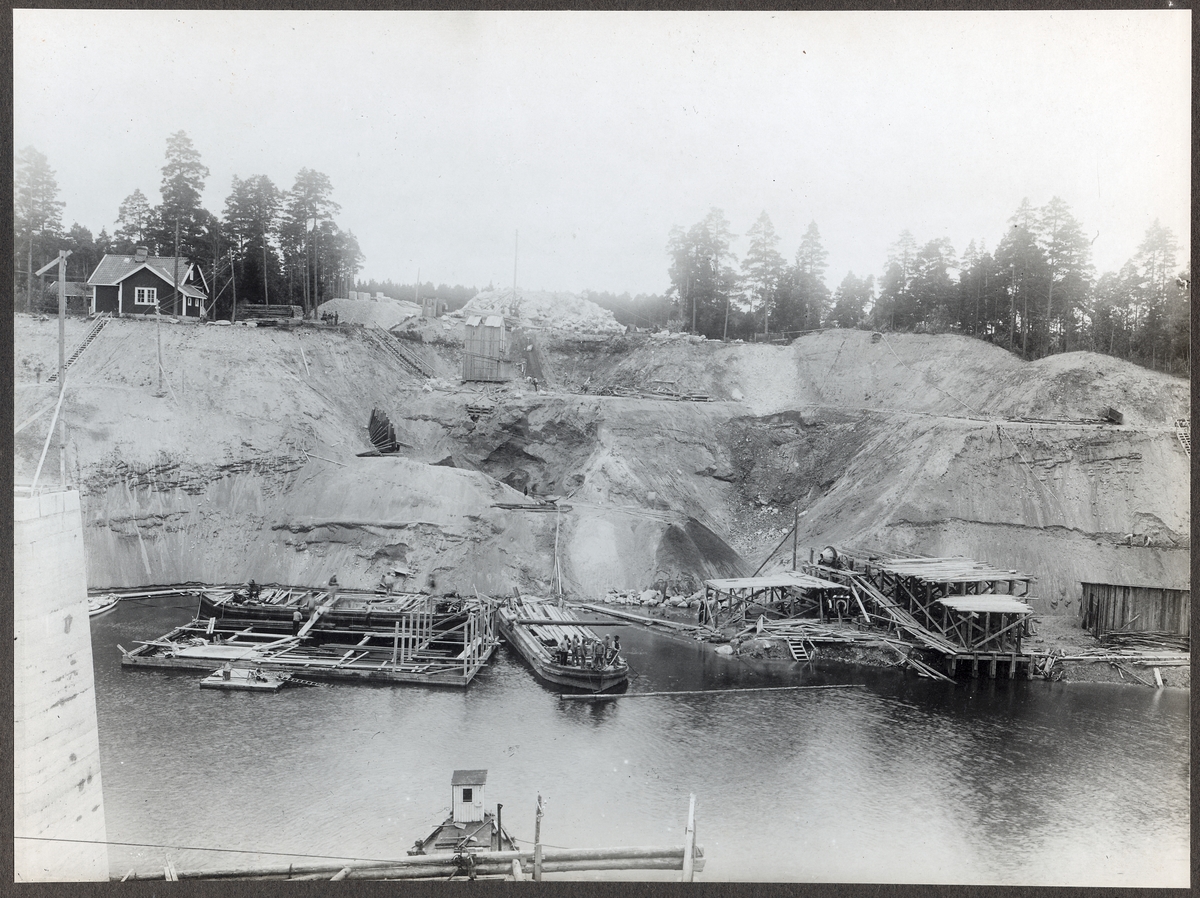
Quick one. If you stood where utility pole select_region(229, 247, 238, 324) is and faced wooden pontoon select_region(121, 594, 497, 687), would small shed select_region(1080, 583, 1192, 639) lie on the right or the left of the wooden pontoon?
left

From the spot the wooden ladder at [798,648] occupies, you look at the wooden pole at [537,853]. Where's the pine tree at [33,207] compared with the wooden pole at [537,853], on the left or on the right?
right

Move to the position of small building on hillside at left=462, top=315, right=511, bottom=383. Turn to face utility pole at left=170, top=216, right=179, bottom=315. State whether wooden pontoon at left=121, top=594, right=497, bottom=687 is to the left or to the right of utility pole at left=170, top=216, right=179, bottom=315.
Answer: left
